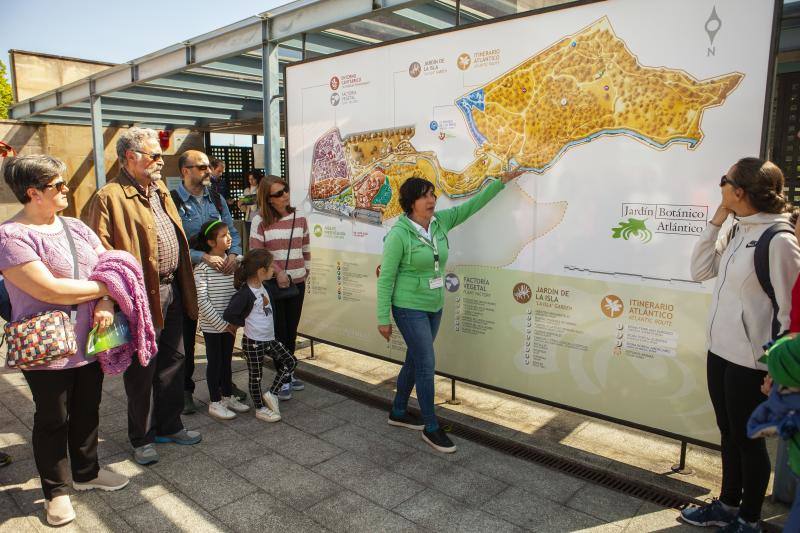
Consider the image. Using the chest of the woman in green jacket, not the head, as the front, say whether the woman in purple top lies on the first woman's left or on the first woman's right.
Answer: on the first woman's right

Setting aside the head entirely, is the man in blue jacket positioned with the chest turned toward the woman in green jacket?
yes

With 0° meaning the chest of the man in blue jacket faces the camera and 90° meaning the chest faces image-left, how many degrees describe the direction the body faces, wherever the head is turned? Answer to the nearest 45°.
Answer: approximately 315°

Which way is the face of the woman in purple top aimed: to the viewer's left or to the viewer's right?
to the viewer's right

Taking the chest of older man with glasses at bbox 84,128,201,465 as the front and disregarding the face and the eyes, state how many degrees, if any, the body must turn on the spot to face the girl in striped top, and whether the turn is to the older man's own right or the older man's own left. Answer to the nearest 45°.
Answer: approximately 90° to the older man's own left

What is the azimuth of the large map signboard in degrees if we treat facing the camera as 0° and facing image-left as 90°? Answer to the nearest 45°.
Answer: approximately 45°

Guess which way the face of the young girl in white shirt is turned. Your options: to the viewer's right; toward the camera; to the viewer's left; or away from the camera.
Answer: to the viewer's right

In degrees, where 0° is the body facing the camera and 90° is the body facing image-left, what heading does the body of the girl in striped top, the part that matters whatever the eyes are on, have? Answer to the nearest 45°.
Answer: approximately 315°

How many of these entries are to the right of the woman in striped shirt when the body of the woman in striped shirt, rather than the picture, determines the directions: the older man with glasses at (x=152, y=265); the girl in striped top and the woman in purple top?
3

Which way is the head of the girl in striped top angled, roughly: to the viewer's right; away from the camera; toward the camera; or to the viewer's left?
to the viewer's right
